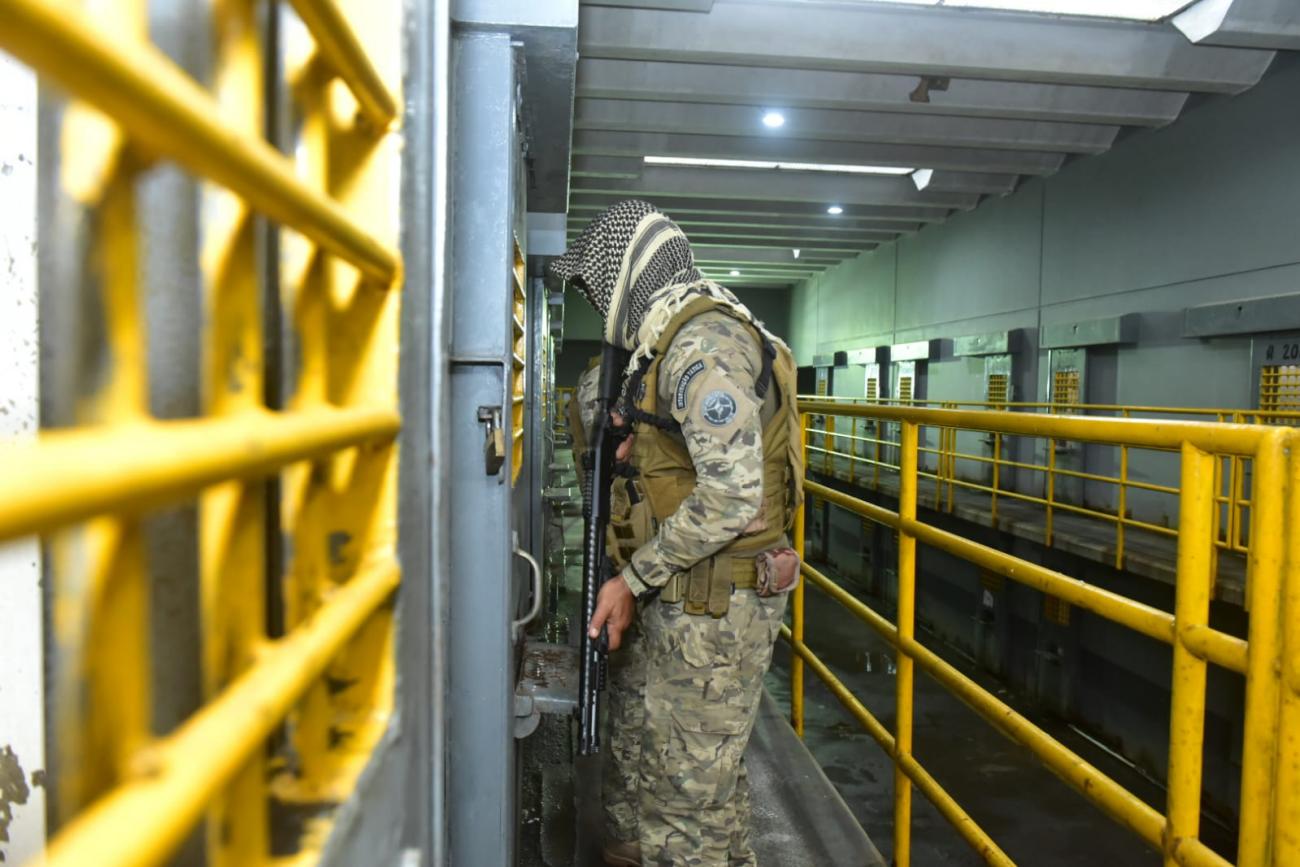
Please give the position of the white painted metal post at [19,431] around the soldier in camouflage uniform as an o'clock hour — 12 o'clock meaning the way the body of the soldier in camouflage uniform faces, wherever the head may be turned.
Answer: The white painted metal post is roughly at 10 o'clock from the soldier in camouflage uniform.

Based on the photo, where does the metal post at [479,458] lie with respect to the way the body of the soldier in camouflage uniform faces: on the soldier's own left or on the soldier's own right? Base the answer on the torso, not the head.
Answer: on the soldier's own left

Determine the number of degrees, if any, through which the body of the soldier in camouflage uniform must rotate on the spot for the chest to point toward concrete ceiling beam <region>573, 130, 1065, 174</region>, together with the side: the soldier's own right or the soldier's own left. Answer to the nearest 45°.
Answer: approximately 90° to the soldier's own right

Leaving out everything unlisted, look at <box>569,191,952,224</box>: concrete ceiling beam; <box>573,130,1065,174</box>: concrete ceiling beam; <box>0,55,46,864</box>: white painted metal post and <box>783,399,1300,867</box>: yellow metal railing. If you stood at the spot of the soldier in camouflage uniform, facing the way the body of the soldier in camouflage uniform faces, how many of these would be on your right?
2

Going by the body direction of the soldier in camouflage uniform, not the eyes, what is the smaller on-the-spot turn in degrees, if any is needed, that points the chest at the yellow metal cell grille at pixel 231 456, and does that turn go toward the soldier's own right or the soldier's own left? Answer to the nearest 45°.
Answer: approximately 90° to the soldier's own left

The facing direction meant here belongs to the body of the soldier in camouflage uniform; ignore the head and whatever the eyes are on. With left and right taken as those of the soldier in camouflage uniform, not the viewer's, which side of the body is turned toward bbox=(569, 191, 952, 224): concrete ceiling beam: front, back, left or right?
right

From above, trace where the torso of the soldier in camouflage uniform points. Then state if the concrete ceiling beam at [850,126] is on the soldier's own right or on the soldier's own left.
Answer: on the soldier's own right

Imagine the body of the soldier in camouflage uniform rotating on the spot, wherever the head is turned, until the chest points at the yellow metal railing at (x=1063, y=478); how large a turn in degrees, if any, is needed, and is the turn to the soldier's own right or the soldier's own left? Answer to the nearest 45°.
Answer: approximately 135° to the soldier's own right

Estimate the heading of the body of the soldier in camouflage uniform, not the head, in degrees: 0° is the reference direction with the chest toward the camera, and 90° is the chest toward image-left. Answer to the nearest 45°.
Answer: approximately 90°

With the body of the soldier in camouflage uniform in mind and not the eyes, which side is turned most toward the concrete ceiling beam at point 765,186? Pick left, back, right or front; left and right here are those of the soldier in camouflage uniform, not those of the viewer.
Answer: right

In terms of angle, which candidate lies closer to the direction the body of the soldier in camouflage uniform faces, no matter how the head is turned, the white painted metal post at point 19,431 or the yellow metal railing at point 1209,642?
the white painted metal post
